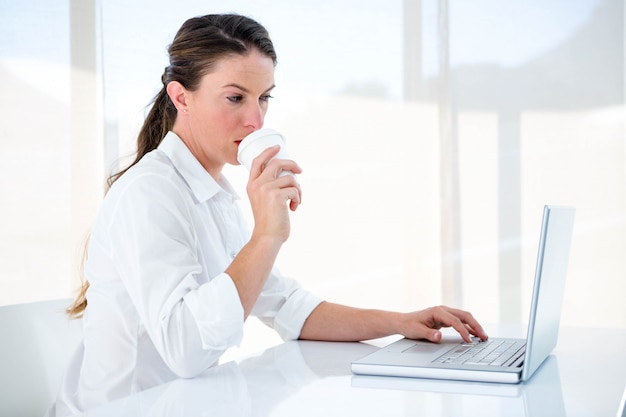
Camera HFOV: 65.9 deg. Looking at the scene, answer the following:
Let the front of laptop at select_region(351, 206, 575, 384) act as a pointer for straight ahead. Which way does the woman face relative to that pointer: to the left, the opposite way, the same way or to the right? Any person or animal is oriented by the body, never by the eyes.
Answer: the opposite way

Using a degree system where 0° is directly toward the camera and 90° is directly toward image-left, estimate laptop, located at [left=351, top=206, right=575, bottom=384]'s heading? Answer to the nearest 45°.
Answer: approximately 90°

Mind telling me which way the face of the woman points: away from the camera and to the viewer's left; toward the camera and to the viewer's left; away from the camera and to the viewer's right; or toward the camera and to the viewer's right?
toward the camera and to the viewer's right

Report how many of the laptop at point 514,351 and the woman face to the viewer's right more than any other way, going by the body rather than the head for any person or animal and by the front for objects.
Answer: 1

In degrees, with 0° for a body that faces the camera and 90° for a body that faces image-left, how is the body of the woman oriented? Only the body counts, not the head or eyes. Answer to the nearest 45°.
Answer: approximately 270°

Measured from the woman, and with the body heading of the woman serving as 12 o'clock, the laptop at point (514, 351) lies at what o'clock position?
The laptop is roughly at 1 o'clock from the woman.
